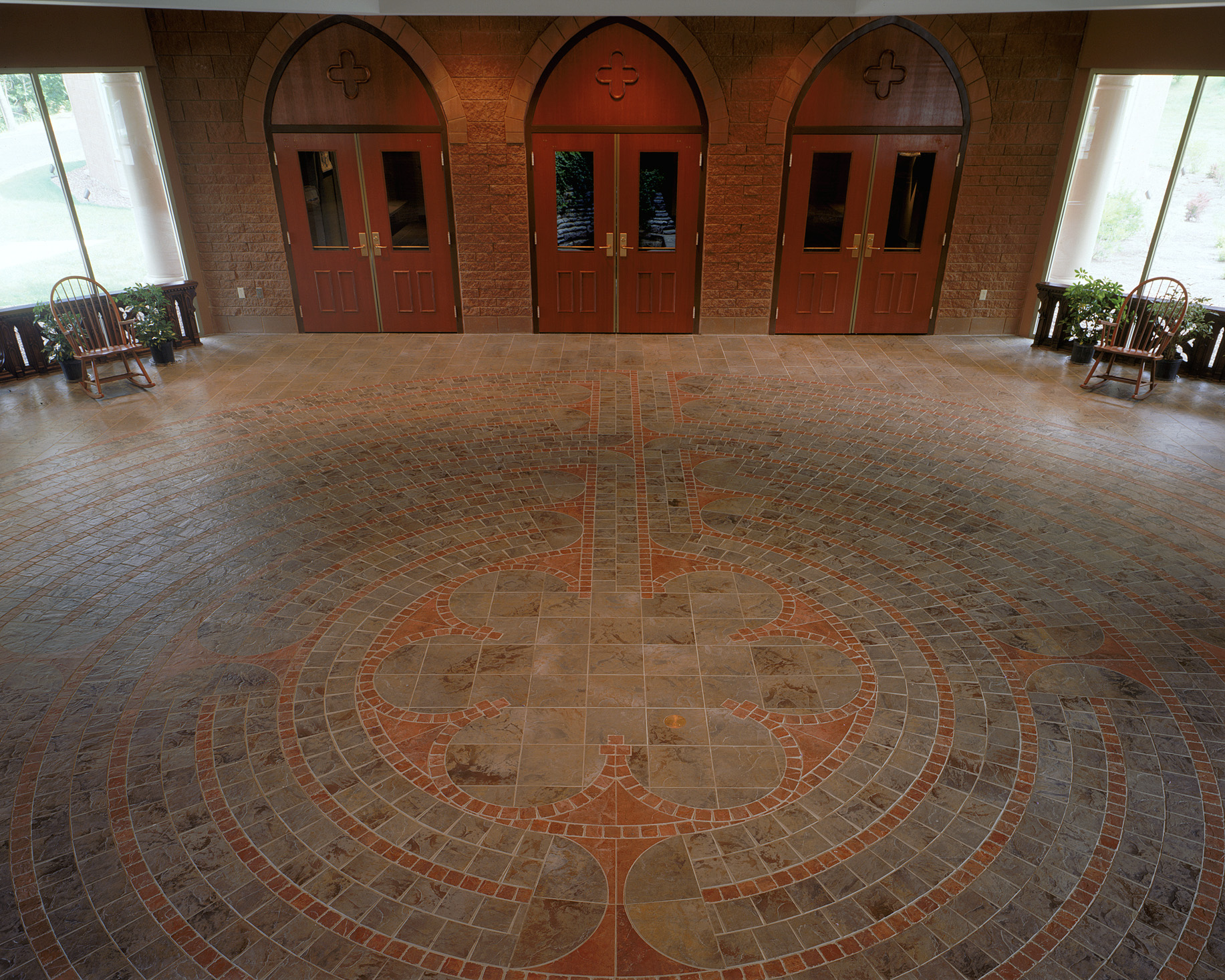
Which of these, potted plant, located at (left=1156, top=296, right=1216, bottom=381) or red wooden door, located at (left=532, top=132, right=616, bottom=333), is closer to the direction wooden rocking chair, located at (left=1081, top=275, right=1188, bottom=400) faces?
the red wooden door

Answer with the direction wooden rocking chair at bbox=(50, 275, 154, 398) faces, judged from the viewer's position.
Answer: facing the viewer and to the right of the viewer

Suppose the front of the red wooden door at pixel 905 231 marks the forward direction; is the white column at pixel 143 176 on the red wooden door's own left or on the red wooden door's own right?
on the red wooden door's own right

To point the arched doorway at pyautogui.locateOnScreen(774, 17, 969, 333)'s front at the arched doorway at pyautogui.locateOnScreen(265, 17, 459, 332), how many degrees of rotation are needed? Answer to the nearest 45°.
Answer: approximately 90° to its right

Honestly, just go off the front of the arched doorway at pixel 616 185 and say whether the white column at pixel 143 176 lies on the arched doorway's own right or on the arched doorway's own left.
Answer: on the arched doorway's own right

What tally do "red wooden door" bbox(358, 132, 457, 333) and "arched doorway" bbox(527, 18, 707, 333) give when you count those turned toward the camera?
2

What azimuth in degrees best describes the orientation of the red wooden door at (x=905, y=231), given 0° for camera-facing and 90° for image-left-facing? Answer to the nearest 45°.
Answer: approximately 0°

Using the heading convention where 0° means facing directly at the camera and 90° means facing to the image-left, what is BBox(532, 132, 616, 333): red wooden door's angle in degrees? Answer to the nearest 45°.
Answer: approximately 0°
